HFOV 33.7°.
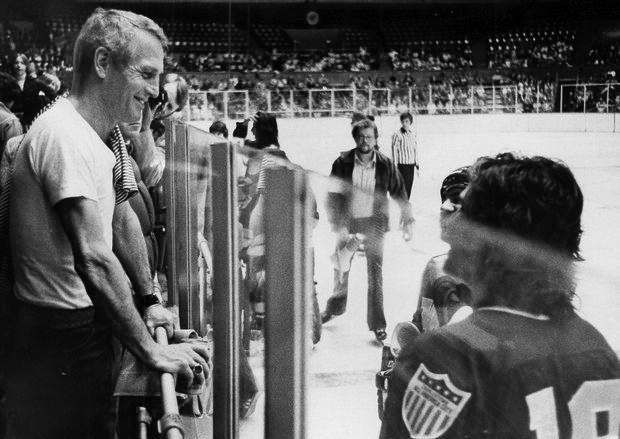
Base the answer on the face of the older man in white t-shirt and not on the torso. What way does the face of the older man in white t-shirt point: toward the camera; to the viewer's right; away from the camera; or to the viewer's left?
to the viewer's right

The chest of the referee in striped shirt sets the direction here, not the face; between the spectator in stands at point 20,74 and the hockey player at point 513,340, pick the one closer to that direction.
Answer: the hockey player

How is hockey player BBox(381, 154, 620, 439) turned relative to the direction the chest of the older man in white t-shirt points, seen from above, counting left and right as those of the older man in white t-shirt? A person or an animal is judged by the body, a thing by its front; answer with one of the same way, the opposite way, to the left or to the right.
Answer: to the left

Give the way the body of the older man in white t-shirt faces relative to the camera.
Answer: to the viewer's right

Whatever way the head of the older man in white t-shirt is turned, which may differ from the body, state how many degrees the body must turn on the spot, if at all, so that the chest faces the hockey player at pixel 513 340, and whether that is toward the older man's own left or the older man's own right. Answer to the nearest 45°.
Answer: approximately 45° to the older man's own right

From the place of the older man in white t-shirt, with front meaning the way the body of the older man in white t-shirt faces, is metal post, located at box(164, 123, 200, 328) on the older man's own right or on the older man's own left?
on the older man's own left

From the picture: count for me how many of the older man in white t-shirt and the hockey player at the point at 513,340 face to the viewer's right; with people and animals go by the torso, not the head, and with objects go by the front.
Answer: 1

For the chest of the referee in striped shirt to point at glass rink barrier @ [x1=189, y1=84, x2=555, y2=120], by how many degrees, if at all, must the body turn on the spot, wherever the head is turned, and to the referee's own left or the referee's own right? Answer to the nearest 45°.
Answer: approximately 180°

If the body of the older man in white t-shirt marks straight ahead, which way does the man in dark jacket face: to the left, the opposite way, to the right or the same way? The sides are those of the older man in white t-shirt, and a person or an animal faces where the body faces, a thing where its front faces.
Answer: to the right

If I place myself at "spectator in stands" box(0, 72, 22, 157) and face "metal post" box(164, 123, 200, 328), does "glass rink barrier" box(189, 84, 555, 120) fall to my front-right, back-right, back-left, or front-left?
back-left
